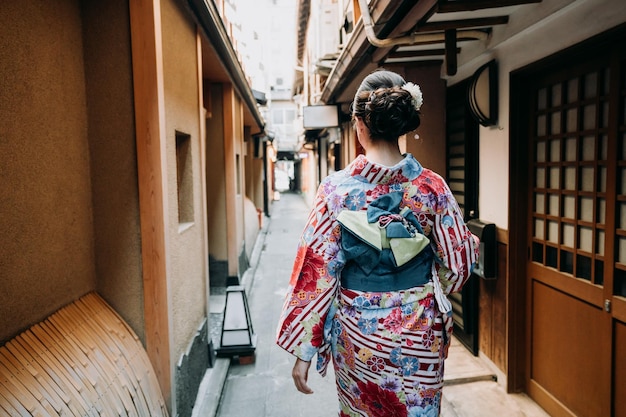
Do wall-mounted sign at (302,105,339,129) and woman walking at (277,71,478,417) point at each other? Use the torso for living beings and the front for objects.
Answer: yes

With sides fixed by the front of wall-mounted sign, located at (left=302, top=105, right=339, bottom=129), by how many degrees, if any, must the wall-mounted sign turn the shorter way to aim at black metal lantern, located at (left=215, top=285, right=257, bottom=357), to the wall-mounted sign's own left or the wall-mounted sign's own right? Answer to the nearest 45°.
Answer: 0° — it already faces it

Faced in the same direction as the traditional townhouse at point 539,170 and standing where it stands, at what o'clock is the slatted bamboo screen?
The slatted bamboo screen is roughly at 12 o'clock from the traditional townhouse.

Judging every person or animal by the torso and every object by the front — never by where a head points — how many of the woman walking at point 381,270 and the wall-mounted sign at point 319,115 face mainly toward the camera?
1

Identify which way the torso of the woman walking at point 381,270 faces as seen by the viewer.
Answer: away from the camera

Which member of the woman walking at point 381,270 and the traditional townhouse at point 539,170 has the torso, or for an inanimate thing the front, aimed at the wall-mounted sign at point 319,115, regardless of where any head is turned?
the woman walking

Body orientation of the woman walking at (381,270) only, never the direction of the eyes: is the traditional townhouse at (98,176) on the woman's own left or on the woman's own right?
on the woman's own left

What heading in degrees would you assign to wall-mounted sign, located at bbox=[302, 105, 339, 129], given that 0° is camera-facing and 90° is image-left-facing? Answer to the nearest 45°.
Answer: approximately 0°

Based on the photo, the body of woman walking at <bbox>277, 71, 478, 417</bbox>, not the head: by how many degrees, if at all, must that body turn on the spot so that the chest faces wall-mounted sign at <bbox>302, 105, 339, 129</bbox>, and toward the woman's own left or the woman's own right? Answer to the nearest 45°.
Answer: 0° — they already face it

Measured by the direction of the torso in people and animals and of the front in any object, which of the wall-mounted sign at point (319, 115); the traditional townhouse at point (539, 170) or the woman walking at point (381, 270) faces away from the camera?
the woman walking

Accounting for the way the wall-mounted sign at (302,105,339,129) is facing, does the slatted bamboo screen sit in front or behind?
in front
